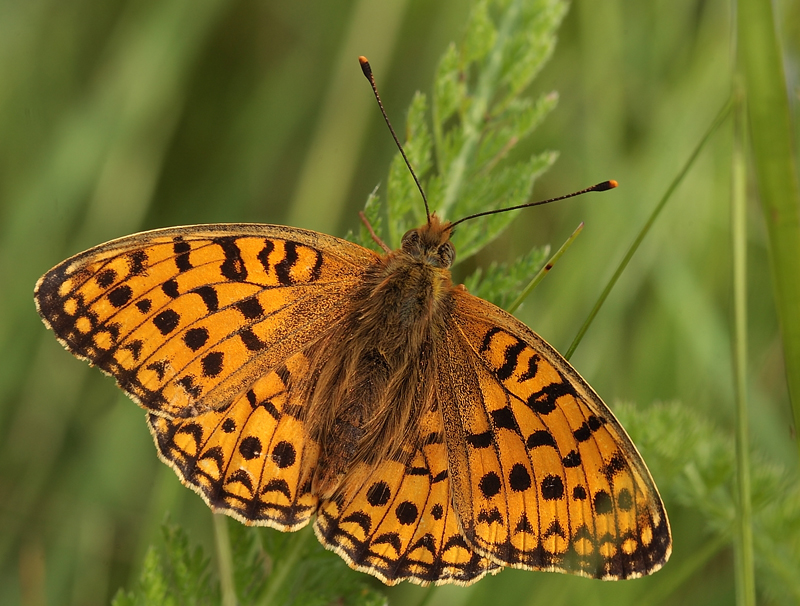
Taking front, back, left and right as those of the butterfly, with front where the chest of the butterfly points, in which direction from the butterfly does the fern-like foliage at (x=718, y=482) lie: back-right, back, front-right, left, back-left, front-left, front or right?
right

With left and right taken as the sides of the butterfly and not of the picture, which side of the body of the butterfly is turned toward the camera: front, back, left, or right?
back

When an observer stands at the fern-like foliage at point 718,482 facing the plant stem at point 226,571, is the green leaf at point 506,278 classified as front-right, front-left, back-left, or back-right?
front-right
